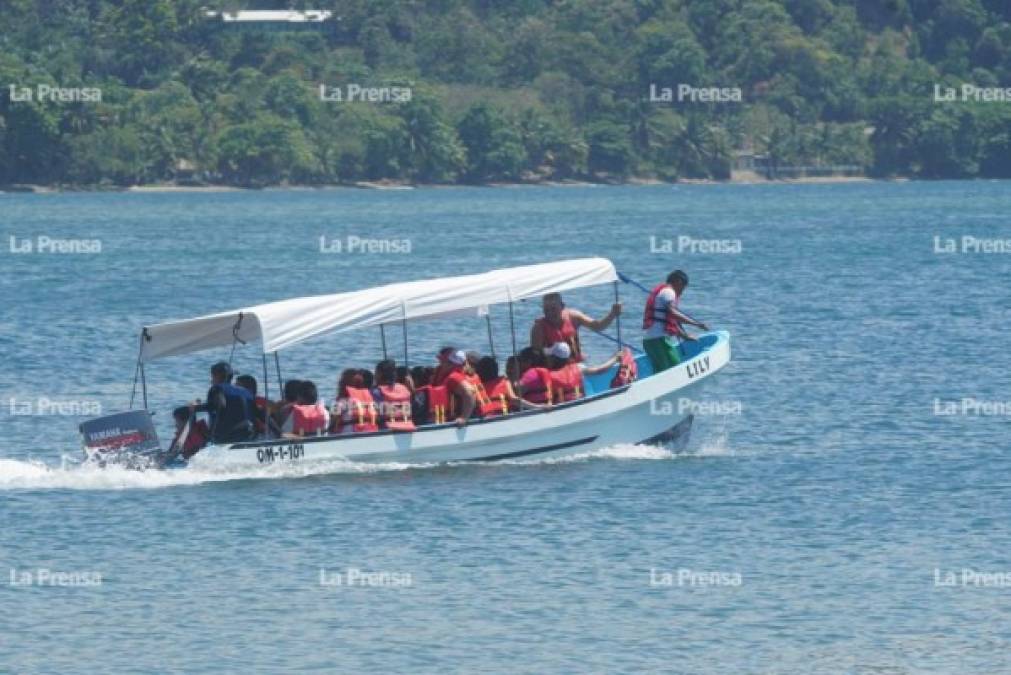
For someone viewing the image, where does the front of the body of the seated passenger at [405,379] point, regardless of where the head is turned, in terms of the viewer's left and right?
facing to the right of the viewer

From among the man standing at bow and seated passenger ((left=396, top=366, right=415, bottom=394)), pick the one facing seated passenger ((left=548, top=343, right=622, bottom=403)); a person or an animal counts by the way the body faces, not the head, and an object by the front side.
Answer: seated passenger ((left=396, top=366, right=415, bottom=394))

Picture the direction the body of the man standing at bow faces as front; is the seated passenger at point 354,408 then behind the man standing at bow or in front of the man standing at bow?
behind

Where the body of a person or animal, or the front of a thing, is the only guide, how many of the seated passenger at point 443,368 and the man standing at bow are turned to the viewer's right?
2

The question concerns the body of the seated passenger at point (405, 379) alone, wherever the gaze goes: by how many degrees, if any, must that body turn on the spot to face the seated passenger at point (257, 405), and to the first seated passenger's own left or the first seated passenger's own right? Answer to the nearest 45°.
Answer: approximately 180°

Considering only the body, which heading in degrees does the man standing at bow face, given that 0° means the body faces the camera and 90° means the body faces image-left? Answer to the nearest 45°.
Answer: approximately 270°

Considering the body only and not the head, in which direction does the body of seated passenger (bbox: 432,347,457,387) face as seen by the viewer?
to the viewer's right

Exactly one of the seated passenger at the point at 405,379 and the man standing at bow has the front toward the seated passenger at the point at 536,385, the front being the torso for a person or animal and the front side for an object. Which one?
the seated passenger at the point at 405,379

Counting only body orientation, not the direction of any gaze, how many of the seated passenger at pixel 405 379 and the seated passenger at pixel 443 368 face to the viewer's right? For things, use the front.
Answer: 2
